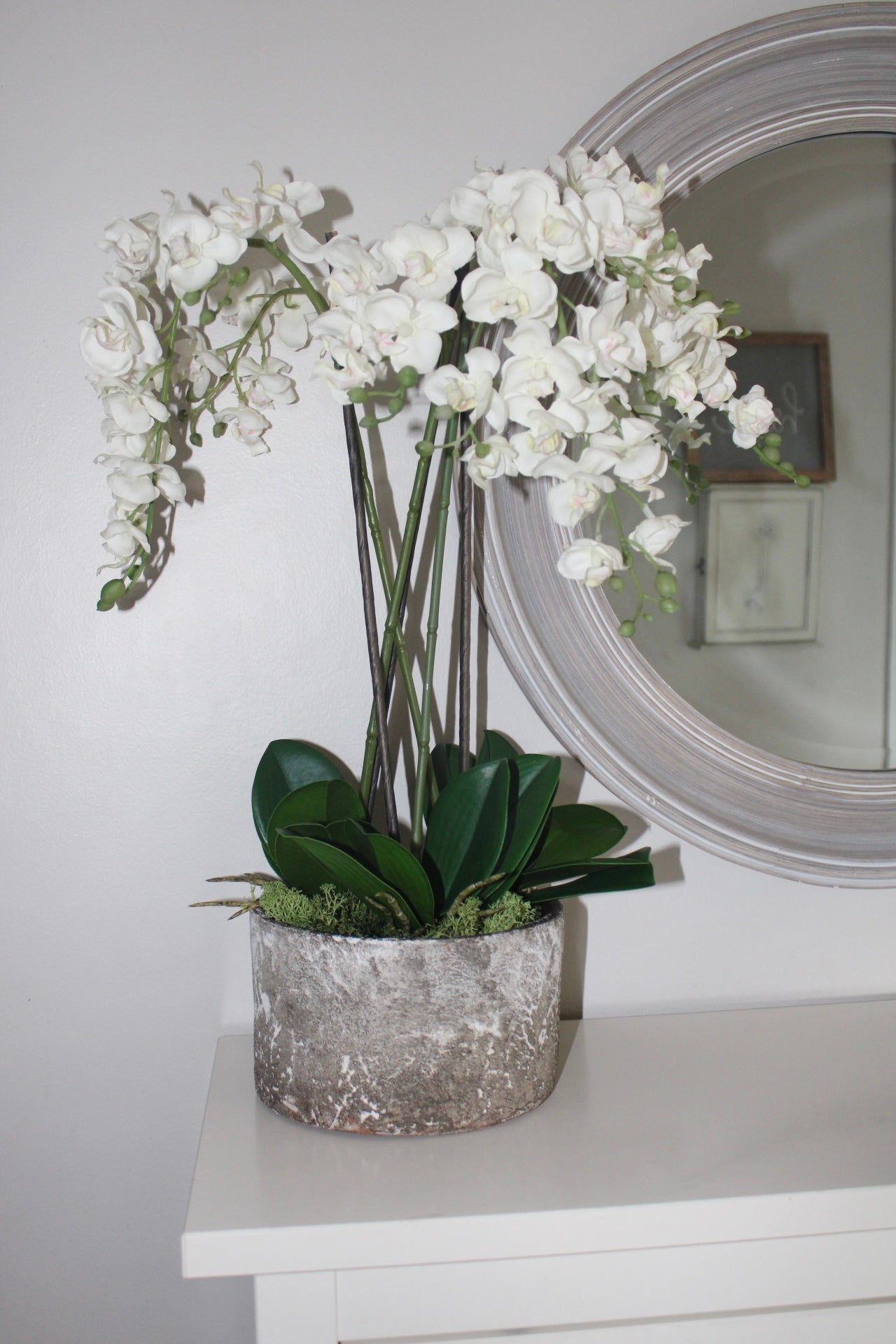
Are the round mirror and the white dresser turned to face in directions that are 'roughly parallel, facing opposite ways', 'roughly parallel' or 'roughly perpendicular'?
roughly parallel

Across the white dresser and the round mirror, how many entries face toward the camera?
2

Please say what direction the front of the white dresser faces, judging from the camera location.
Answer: facing the viewer

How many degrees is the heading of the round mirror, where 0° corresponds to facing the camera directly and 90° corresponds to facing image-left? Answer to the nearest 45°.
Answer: approximately 0°
